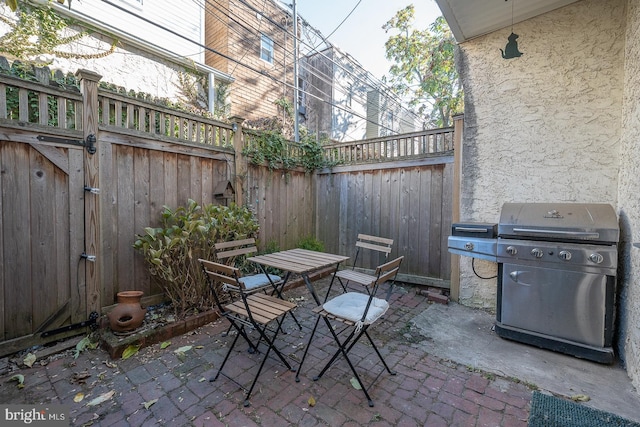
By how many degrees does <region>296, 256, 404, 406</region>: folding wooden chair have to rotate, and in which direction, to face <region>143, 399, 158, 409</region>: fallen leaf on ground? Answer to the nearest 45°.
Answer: approximately 45° to its left

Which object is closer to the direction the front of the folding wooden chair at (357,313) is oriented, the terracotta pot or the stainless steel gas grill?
the terracotta pot

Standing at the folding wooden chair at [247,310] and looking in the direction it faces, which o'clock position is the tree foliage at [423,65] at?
The tree foliage is roughly at 12 o'clock from the folding wooden chair.

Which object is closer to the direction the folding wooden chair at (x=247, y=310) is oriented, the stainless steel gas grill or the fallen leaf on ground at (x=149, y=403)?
the stainless steel gas grill

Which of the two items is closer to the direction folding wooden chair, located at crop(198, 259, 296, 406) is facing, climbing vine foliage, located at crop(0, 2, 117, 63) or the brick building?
the brick building
